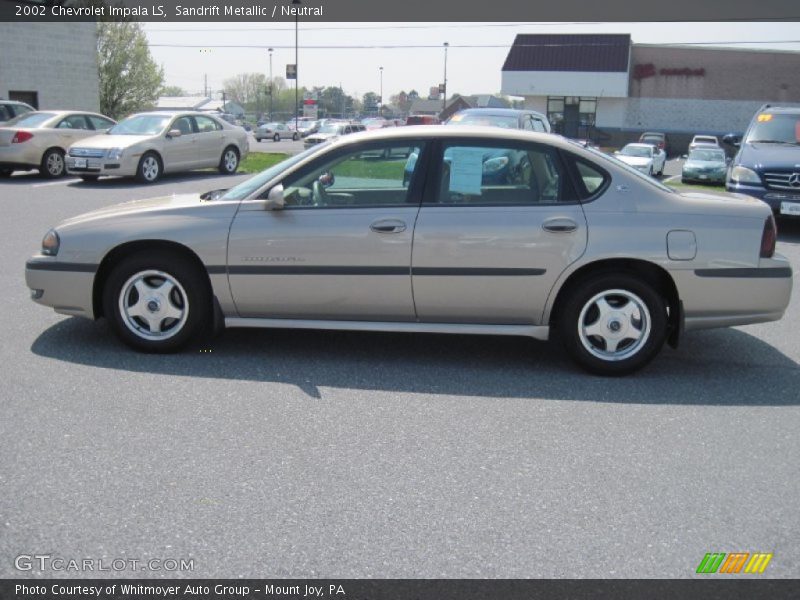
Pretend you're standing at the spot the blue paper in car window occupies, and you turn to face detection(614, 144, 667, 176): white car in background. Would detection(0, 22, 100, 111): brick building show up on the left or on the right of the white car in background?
left

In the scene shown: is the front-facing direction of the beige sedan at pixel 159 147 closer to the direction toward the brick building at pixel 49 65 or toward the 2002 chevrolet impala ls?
the 2002 chevrolet impala ls

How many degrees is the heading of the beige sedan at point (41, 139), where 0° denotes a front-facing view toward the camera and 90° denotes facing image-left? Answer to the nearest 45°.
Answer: approximately 225°

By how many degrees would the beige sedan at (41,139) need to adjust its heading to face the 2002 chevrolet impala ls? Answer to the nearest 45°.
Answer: approximately 135° to its right

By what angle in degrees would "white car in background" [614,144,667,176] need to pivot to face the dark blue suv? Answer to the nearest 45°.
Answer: approximately 45° to its left

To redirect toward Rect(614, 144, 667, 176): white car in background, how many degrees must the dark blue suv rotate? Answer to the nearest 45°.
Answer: approximately 135° to its right

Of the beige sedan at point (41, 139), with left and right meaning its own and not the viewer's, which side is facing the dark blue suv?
right

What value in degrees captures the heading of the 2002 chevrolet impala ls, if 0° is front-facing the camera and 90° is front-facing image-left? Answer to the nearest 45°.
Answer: approximately 90°

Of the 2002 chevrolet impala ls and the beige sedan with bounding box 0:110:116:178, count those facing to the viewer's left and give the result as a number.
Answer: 1

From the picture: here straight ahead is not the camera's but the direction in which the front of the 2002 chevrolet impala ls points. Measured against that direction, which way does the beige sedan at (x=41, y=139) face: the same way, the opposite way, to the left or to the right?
to the right

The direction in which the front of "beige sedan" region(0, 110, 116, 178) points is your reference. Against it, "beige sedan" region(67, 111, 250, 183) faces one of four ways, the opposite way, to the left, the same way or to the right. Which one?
the opposite way

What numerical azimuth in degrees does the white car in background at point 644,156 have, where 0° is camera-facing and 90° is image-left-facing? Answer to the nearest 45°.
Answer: approximately 45°
